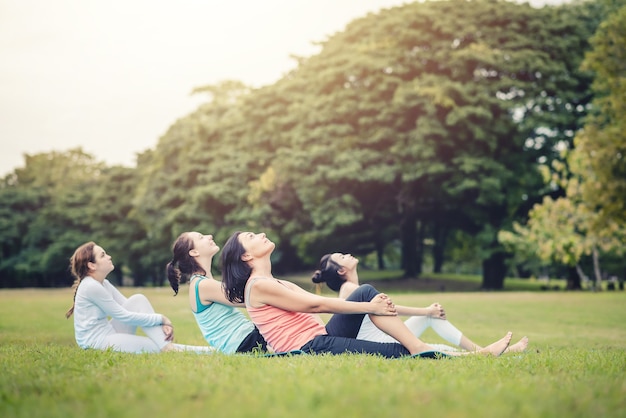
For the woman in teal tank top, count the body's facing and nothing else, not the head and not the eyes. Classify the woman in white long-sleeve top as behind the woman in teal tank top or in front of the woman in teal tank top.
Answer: behind

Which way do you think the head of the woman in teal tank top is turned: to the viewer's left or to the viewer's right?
to the viewer's right

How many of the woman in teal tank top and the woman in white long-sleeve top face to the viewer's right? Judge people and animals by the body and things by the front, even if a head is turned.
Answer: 2

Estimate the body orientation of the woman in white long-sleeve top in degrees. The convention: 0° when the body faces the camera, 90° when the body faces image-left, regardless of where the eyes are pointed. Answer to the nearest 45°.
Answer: approximately 270°

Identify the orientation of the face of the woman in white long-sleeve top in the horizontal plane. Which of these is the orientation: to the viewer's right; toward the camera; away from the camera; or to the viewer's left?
to the viewer's right

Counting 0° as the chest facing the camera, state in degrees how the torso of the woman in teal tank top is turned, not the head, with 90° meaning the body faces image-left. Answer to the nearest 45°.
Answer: approximately 270°

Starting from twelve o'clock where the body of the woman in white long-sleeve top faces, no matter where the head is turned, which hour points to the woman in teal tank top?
The woman in teal tank top is roughly at 1 o'clock from the woman in white long-sleeve top.
